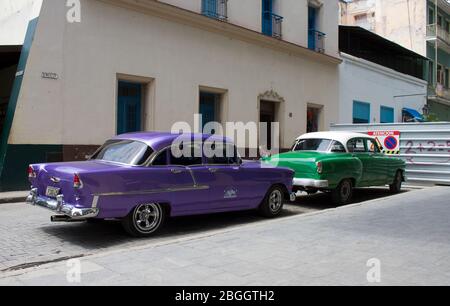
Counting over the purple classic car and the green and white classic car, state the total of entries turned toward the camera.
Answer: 0

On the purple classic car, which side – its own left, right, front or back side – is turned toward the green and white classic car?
front

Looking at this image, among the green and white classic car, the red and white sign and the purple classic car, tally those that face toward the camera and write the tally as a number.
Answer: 1

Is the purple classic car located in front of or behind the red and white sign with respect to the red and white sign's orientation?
in front

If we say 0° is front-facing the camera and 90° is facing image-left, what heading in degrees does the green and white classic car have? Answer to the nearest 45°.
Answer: approximately 225°

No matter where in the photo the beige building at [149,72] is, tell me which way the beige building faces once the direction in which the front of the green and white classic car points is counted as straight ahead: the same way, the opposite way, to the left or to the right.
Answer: to the right

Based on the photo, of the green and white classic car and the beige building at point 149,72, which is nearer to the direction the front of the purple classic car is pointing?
the green and white classic car

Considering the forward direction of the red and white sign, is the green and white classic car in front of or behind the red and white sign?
in front

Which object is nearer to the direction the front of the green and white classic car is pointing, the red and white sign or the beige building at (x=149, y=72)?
the red and white sign

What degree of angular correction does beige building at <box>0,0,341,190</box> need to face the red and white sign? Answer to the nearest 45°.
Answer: approximately 45° to its left

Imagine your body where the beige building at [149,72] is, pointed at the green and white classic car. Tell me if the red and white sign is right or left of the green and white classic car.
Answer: left

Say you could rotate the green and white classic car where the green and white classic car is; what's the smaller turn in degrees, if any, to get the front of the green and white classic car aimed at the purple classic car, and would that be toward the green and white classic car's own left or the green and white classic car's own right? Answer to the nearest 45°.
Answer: approximately 180°

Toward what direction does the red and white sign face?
toward the camera

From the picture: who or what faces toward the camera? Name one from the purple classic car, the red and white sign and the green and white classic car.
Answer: the red and white sign

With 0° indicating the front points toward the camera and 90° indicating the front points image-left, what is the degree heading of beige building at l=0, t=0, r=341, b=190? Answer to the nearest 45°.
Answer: approximately 315°

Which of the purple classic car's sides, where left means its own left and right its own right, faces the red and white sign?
front
